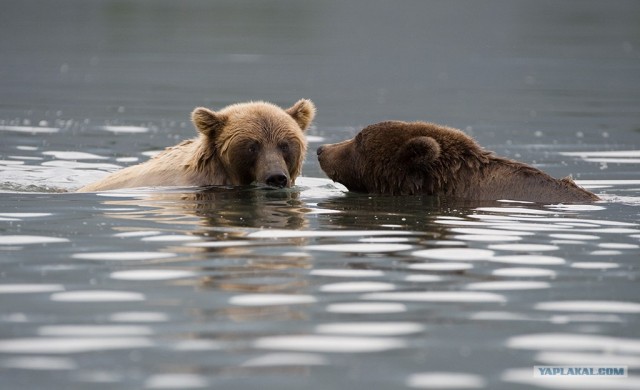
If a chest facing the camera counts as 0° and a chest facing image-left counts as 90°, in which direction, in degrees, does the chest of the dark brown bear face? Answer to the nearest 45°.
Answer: approximately 90°

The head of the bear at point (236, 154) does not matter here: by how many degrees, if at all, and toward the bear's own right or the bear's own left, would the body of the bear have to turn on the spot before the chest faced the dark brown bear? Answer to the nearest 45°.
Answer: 0° — it already faces it

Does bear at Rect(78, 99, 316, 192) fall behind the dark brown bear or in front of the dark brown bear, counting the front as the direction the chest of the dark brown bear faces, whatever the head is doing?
in front

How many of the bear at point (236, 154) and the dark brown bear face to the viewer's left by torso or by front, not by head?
1
